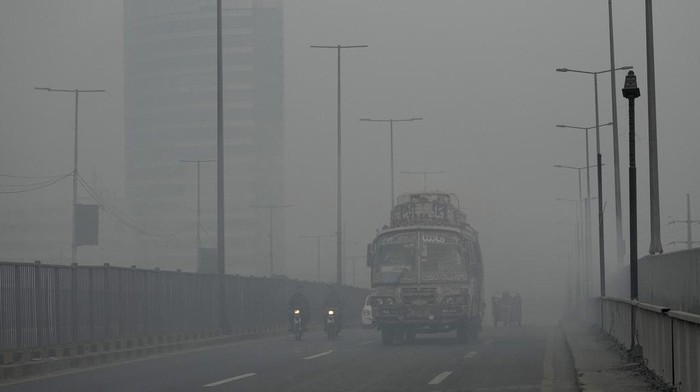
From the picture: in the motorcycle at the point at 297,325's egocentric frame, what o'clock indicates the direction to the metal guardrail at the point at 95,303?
The metal guardrail is roughly at 1 o'clock from the motorcycle.

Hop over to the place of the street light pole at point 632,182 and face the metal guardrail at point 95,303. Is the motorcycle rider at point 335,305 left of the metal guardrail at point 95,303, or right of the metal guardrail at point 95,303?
right

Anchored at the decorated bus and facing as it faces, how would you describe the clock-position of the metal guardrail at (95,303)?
The metal guardrail is roughly at 2 o'clock from the decorated bus.

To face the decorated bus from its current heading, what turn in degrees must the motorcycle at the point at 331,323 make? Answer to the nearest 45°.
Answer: approximately 45° to its left

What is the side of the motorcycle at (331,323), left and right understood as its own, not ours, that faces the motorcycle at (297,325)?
right

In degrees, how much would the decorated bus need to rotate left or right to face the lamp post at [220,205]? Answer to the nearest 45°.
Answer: approximately 135° to its right

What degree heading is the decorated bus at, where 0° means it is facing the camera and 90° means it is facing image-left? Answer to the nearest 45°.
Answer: approximately 0°
